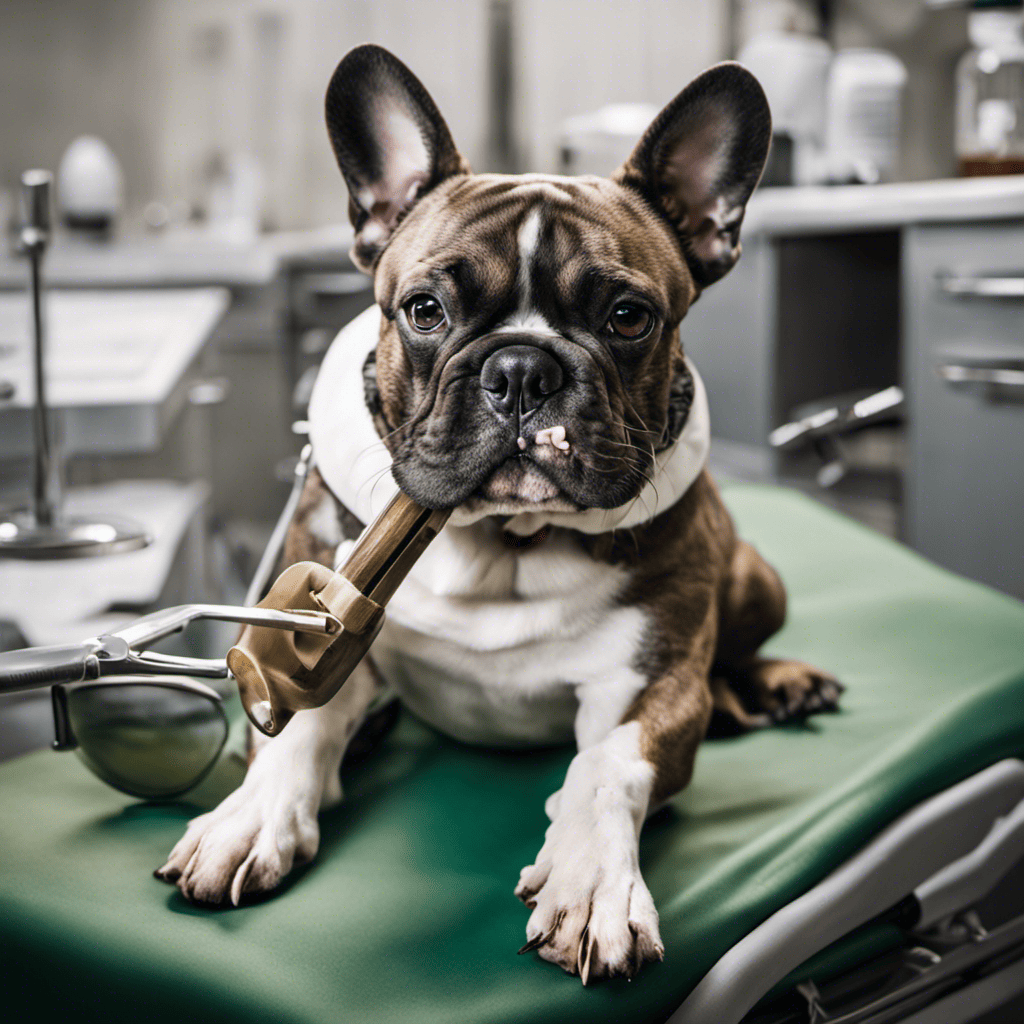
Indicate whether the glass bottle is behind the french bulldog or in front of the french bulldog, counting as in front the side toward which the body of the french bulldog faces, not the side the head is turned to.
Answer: behind

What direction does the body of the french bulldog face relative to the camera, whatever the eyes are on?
toward the camera

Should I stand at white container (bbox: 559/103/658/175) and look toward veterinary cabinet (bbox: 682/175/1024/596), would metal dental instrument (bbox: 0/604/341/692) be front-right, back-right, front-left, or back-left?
front-right

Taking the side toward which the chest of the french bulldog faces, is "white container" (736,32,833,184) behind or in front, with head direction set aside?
behind

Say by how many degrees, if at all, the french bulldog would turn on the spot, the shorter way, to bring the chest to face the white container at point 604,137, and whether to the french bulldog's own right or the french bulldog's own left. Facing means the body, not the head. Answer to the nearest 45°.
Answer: approximately 180°
